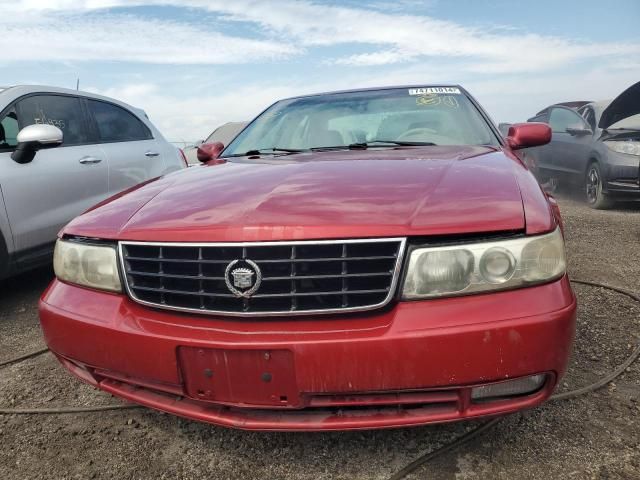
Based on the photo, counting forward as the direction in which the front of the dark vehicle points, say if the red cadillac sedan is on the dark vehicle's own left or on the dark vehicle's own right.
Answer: on the dark vehicle's own right

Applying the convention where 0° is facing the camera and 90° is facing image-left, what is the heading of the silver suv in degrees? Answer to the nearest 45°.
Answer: approximately 45°

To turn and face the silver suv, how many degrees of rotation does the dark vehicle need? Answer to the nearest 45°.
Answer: approximately 90° to its right

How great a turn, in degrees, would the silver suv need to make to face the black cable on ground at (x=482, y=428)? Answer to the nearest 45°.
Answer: approximately 90° to its left

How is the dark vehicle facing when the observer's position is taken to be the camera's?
facing the viewer and to the right of the viewer

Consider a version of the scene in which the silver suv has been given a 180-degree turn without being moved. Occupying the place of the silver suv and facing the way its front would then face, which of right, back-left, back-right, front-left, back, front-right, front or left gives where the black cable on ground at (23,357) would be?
back-right

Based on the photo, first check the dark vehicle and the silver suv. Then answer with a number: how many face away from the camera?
0
